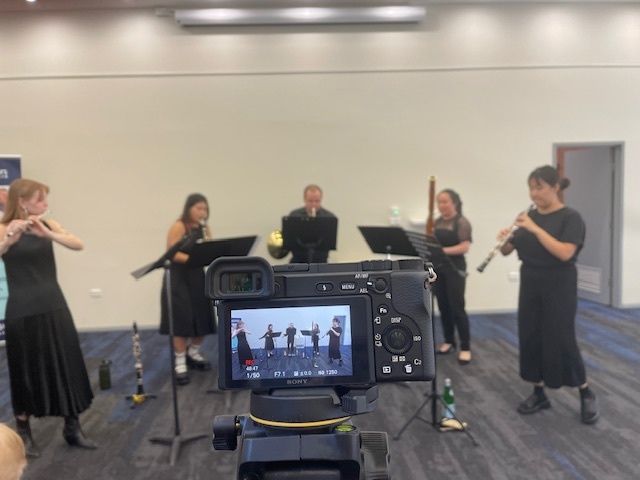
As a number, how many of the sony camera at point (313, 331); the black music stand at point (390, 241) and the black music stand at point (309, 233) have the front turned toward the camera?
0

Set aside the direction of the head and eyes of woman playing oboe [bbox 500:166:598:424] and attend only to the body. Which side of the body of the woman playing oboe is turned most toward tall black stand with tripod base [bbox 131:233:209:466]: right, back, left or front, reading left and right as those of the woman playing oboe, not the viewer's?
front

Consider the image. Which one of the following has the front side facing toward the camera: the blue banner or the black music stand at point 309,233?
the blue banner

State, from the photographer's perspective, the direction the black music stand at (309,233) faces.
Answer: facing away from the viewer

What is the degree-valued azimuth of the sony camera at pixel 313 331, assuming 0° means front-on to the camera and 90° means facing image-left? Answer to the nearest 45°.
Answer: approximately 180°

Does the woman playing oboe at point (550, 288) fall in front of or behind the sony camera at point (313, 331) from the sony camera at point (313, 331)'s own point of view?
in front

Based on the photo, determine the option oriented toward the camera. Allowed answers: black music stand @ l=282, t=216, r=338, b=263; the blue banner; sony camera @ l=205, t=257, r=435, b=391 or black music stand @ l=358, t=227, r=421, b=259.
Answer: the blue banner

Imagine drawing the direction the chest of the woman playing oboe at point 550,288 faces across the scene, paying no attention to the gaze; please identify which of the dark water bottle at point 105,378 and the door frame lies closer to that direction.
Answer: the dark water bottle

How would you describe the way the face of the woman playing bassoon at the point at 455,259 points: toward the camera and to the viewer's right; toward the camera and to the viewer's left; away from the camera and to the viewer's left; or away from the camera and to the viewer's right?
toward the camera and to the viewer's left

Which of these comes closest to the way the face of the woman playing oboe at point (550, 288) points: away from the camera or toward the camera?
toward the camera

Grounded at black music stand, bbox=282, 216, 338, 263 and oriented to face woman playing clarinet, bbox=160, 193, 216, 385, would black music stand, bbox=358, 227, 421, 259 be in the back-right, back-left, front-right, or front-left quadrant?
back-left

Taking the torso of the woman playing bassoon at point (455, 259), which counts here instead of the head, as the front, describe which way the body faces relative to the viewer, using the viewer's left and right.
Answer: facing the viewer and to the left of the viewer

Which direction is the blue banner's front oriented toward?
toward the camera

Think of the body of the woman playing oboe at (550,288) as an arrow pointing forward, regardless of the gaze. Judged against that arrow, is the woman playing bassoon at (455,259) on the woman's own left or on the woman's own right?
on the woman's own right

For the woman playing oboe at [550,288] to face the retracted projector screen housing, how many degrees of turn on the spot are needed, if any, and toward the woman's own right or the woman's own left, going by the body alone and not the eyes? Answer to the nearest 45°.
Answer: approximately 90° to the woman's own right
